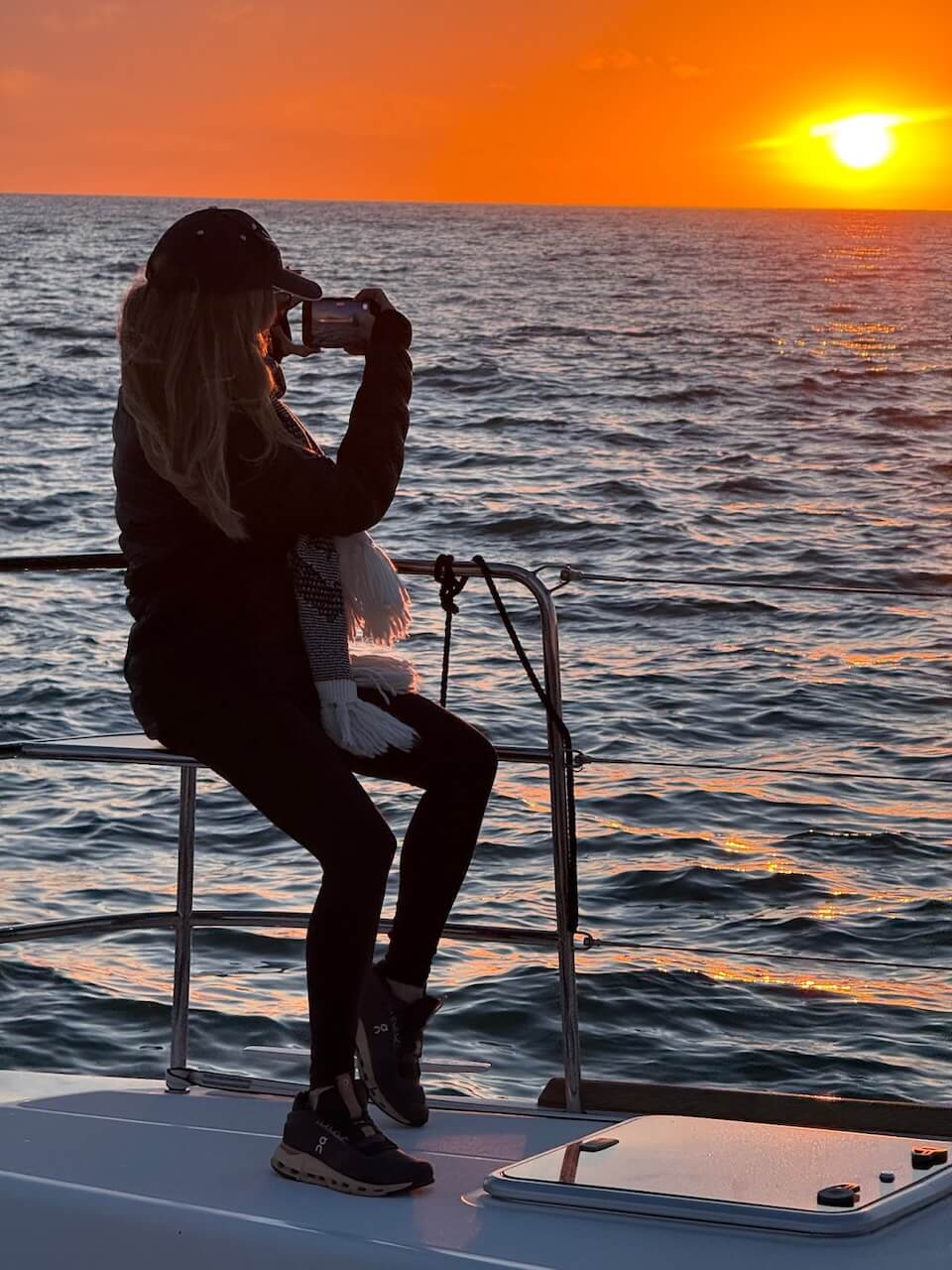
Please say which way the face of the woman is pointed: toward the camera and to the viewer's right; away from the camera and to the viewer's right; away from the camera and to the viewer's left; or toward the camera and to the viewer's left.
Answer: away from the camera and to the viewer's right

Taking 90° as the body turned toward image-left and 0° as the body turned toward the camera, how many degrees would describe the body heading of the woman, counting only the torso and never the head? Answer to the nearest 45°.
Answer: approximately 270°
